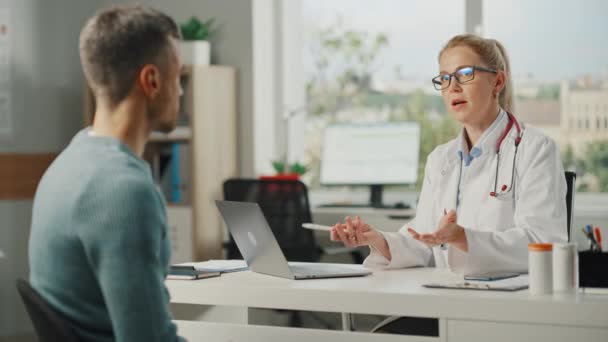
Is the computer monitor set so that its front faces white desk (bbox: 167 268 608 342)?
yes

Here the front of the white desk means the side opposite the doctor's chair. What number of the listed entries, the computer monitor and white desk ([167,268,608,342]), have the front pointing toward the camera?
2

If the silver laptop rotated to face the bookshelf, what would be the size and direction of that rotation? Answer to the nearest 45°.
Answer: approximately 45° to its left

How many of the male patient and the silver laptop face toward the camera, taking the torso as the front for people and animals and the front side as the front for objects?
0

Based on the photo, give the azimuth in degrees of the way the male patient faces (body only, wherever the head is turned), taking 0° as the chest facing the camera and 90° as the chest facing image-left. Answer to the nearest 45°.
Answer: approximately 225°

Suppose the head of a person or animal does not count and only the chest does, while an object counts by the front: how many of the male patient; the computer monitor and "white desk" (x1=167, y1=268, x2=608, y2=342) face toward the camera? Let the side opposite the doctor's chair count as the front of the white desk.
2

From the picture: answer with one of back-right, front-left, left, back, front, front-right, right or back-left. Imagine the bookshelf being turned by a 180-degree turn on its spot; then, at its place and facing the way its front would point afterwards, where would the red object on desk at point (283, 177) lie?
right

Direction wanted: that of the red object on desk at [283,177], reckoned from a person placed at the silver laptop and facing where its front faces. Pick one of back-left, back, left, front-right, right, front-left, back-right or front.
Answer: front-left

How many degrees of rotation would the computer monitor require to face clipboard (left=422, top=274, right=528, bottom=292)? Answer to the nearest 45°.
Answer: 0° — it already faces it

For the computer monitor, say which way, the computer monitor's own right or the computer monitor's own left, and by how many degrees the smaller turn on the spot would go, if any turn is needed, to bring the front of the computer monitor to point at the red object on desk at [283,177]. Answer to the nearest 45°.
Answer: approximately 45° to the computer monitor's own right

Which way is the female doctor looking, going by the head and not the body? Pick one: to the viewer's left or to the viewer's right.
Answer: to the viewer's left

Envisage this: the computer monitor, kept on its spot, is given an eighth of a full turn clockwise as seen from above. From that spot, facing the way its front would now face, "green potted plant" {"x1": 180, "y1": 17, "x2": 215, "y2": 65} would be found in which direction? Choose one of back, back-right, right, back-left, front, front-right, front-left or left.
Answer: front-right

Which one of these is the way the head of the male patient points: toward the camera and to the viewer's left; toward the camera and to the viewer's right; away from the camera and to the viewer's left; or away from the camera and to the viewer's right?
away from the camera and to the viewer's right

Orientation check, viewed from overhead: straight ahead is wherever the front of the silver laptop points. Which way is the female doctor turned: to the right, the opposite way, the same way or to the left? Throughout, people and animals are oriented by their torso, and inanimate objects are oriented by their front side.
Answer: the opposite way
